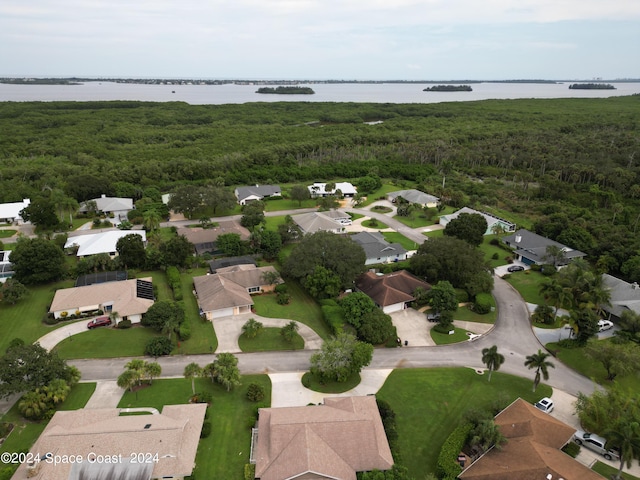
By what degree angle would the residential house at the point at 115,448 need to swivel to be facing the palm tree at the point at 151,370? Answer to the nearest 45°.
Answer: approximately 45° to its right

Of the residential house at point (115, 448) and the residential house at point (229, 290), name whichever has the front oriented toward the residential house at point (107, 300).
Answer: the residential house at point (115, 448)

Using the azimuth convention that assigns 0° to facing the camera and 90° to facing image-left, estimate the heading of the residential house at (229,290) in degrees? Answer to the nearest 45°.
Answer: approximately 0°

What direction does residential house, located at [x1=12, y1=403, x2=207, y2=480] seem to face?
away from the camera

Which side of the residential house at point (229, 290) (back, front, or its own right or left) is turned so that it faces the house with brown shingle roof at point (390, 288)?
left

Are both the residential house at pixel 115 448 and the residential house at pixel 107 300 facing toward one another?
yes

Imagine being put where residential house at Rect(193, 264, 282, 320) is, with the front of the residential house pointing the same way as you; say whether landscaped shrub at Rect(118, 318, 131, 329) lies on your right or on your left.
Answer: on your right

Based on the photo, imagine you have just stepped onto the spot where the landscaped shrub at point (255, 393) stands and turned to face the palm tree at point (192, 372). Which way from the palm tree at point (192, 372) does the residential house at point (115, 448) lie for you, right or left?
left
